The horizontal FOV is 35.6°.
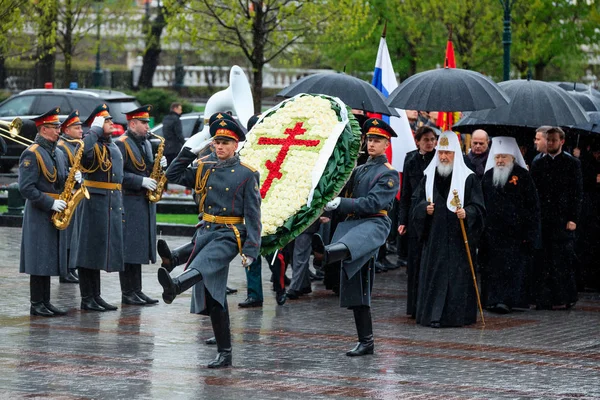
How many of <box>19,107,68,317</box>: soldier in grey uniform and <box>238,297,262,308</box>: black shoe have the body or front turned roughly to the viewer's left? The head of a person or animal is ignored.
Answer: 1

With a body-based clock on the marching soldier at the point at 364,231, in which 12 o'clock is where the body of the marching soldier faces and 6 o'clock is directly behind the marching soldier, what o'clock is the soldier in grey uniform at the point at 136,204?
The soldier in grey uniform is roughly at 3 o'clock from the marching soldier.

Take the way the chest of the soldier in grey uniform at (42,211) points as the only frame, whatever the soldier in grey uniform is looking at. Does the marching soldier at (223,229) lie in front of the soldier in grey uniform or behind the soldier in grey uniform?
in front

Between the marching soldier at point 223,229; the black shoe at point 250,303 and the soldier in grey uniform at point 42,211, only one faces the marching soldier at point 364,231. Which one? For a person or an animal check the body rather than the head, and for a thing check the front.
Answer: the soldier in grey uniform

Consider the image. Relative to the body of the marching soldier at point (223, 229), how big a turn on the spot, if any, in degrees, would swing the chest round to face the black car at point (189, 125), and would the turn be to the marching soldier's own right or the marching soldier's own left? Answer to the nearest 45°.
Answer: approximately 135° to the marching soldier's own right

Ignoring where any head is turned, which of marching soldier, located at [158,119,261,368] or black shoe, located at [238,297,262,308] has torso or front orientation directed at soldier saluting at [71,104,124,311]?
the black shoe

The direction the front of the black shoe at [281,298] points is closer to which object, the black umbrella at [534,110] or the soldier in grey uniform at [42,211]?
the soldier in grey uniform

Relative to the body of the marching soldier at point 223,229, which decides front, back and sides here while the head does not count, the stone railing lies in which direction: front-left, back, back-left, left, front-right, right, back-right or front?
back-right

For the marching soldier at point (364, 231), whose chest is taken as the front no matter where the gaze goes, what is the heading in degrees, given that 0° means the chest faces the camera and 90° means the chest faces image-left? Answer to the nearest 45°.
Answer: approximately 45°

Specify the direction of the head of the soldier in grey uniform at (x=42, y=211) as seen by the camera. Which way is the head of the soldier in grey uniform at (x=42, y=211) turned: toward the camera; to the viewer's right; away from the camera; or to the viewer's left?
to the viewer's right

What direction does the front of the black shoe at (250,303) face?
to the viewer's left
